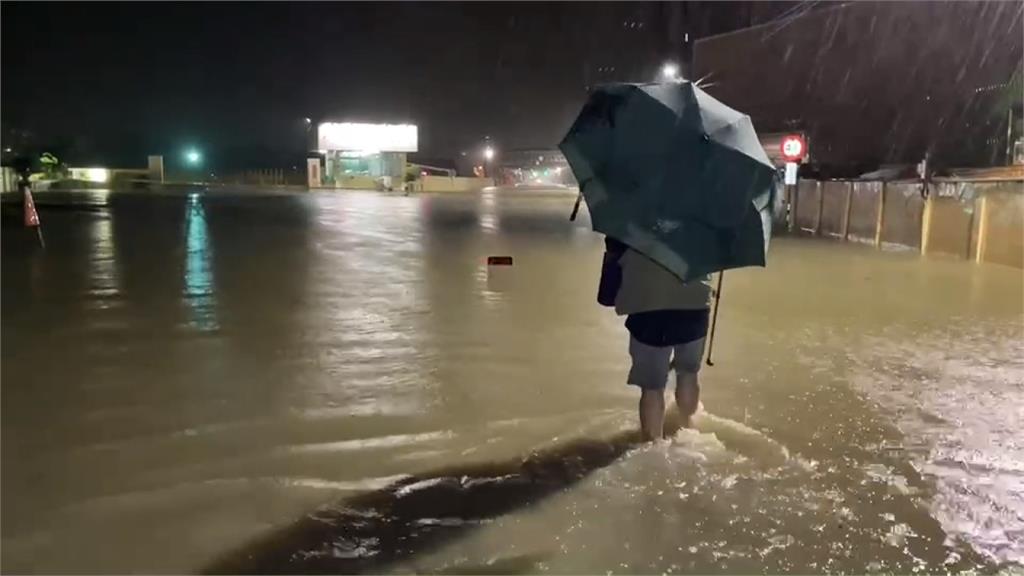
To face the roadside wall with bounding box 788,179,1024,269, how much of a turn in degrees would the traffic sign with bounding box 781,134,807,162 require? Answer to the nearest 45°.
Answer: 0° — it already faces it

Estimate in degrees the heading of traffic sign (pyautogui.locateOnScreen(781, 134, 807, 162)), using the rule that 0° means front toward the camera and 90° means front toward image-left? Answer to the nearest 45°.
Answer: approximately 0°

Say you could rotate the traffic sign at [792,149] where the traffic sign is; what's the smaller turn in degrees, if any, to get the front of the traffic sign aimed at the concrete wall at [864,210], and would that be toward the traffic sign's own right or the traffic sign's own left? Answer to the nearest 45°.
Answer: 0° — it already faces it

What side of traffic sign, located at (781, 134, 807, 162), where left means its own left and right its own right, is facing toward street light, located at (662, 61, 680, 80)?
back
